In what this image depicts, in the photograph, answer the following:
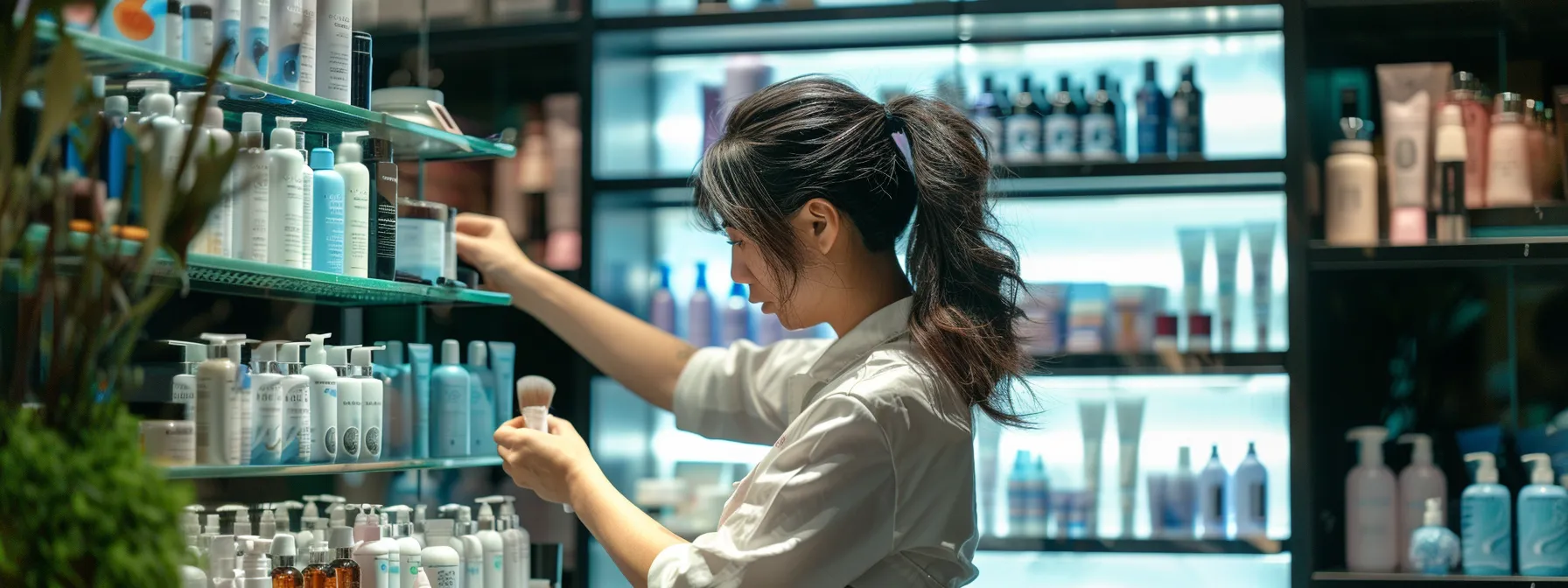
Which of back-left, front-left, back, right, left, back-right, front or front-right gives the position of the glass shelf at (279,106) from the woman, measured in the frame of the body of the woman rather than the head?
front

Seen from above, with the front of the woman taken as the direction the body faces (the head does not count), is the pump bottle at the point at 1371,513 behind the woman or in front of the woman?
behind

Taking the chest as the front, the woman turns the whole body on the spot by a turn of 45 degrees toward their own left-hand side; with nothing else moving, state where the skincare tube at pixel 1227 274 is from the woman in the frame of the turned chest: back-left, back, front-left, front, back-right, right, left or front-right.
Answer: back

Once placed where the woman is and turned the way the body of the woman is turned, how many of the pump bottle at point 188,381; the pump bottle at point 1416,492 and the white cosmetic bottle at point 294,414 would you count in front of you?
2

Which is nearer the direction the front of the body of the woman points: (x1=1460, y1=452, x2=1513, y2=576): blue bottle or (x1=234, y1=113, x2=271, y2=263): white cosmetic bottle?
the white cosmetic bottle

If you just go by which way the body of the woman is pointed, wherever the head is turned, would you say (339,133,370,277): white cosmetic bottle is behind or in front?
in front

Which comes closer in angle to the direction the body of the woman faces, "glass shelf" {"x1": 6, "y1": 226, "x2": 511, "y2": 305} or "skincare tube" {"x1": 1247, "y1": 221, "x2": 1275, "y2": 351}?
the glass shelf

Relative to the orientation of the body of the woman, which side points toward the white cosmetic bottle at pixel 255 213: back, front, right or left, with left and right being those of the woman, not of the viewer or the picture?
front

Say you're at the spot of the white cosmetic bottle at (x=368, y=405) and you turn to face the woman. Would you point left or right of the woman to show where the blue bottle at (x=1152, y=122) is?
left

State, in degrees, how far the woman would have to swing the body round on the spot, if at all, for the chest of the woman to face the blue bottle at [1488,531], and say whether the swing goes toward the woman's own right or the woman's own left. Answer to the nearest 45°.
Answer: approximately 135° to the woman's own right

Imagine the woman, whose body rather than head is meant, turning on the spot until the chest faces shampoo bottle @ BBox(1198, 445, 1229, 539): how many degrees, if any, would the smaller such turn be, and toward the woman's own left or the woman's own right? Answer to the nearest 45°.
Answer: approximately 135° to the woman's own right

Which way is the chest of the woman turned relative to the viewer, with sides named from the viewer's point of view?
facing to the left of the viewer

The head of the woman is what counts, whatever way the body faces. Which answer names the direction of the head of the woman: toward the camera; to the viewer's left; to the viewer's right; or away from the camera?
to the viewer's left

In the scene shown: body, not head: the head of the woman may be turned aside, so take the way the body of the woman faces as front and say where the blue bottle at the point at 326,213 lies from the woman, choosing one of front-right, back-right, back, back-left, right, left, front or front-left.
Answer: front

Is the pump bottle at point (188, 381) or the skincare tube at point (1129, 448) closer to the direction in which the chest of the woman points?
the pump bottle
